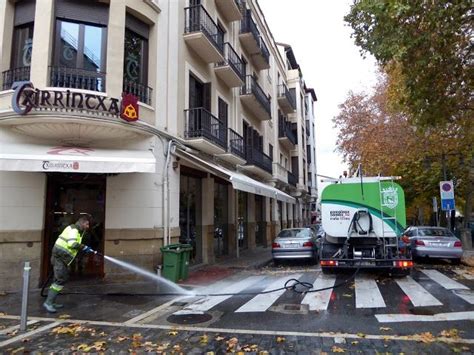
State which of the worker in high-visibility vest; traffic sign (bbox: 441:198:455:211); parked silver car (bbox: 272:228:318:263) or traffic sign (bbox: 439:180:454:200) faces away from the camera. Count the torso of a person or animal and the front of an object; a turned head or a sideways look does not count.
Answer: the parked silver car

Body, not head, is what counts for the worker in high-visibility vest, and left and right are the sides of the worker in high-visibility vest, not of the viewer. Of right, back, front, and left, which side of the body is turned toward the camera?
right

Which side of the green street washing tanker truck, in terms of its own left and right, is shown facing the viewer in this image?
back

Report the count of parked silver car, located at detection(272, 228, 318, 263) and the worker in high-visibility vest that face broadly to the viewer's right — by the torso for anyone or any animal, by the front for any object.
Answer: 1

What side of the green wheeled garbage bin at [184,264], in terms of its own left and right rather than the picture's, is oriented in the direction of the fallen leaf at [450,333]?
front

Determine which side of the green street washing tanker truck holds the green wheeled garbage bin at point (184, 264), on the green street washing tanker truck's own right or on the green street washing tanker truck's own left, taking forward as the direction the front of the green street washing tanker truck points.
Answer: on the green street washing tanker truck's own left

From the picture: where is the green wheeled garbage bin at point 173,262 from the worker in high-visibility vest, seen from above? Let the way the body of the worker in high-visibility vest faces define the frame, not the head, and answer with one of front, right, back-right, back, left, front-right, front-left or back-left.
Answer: front-left

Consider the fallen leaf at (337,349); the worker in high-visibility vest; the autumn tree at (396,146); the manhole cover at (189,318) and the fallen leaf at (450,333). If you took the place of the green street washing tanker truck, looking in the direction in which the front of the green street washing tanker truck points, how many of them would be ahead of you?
1

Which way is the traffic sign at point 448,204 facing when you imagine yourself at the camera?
facing the viewer

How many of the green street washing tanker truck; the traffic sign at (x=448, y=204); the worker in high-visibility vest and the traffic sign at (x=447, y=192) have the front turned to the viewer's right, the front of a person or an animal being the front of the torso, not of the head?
1

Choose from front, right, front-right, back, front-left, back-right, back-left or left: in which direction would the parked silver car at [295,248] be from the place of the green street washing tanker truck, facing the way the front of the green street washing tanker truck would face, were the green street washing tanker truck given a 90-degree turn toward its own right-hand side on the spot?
back-left

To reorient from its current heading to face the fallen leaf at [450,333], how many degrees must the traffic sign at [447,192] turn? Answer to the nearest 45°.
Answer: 0° — it already faces it

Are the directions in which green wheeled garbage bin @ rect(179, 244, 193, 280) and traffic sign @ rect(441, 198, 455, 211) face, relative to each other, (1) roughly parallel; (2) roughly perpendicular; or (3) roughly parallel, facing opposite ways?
roughly perpendicular

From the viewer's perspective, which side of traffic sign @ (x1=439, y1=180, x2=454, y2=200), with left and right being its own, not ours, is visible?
front

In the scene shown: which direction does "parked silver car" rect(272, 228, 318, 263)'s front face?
away from the camera

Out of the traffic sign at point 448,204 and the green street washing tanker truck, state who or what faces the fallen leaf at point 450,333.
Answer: the traffic sign

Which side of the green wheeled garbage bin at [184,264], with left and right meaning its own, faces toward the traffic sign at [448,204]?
left
